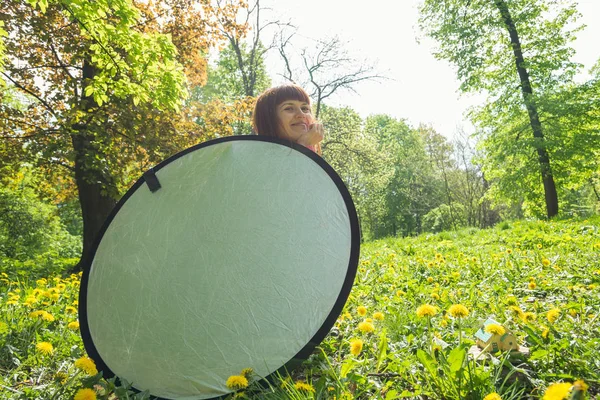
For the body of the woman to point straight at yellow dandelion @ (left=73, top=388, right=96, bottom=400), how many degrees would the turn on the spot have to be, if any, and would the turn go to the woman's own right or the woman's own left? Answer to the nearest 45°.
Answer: approximately 90° to the woman's own right

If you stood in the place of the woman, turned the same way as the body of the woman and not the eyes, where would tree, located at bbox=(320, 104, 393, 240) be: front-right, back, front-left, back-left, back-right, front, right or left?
back-left

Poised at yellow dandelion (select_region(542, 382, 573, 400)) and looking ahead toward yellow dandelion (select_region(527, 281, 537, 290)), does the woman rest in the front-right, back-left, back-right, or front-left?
front-left

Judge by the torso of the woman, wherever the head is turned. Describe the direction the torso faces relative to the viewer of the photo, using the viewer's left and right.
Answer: facing the viewer and to the right of the viewer

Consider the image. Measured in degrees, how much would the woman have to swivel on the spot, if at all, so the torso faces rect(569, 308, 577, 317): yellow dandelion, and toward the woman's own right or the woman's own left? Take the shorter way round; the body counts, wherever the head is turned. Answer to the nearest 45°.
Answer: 0° — they already face it

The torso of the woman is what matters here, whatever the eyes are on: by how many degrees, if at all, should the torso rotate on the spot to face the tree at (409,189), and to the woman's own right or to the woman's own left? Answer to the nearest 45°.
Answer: approximately 135° to the woman's own left

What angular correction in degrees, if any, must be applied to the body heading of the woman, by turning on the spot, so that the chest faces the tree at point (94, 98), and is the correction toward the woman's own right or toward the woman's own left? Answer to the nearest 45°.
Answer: approximately 180°

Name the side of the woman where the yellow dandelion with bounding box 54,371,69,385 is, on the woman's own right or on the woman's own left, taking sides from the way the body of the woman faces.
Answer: on the woman's own right

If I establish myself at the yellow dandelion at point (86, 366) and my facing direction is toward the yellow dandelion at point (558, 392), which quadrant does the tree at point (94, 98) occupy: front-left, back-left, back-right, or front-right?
back-left

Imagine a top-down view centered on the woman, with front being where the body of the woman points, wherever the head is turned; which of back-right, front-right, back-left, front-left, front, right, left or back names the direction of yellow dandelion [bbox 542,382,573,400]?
front-right
